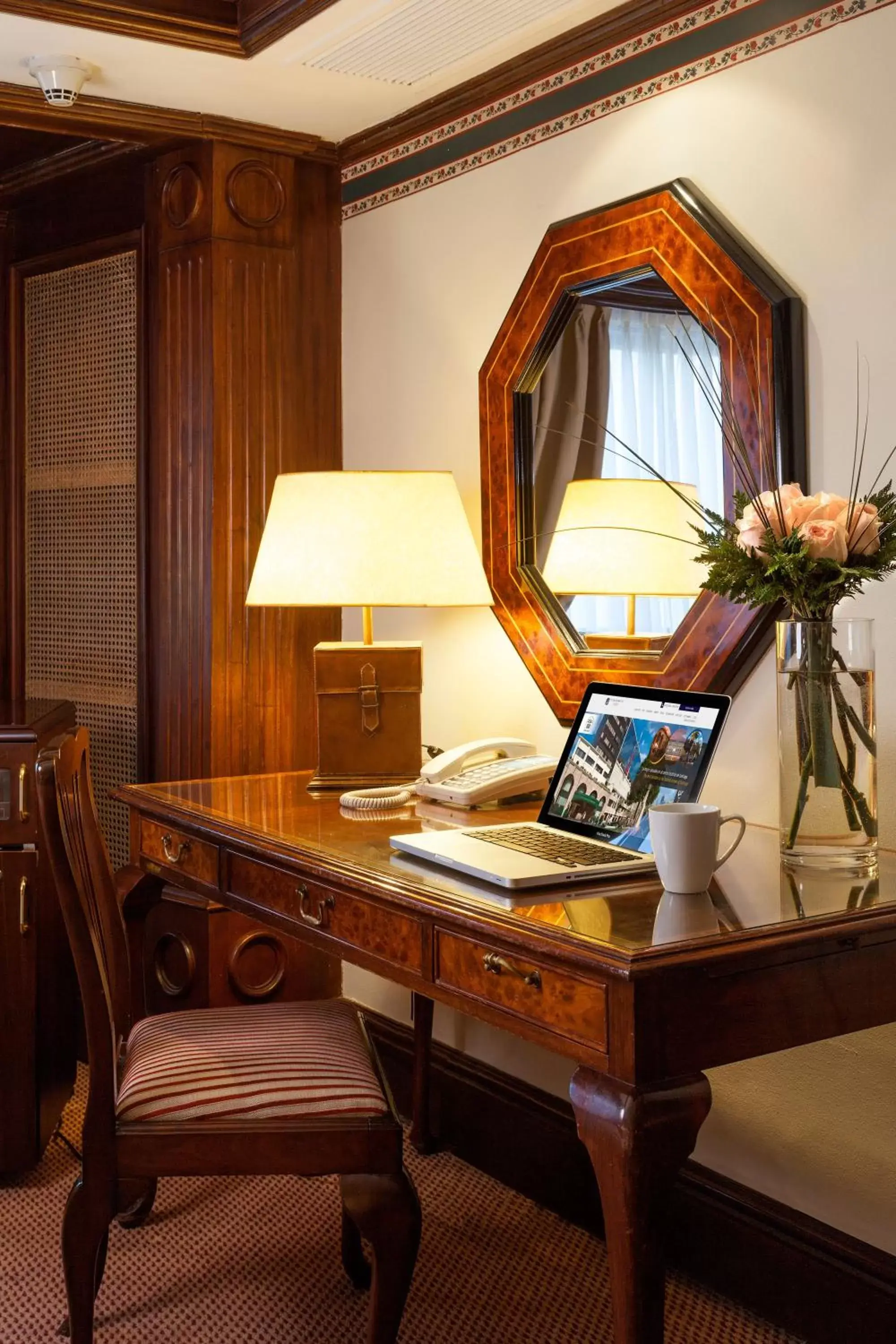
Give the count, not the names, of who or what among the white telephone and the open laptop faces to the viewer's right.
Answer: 0

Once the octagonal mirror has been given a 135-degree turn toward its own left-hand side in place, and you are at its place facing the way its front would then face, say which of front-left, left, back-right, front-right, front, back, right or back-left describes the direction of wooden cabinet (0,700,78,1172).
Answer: back

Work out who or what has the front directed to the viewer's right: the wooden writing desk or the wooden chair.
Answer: the wooden chair

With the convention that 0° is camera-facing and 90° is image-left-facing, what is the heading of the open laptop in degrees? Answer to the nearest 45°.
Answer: approximately 45°

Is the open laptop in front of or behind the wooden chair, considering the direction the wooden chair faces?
in front

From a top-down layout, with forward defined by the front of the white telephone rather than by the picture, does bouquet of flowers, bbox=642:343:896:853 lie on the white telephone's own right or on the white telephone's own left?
on the white telephone's own left

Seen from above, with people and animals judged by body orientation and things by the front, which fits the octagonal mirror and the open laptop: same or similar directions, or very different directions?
same or similar directions

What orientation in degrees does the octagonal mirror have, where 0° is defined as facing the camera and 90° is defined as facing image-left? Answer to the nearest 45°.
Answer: approximately 45°

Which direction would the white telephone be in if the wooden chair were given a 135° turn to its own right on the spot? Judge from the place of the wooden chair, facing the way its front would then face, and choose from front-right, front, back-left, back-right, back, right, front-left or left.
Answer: back
